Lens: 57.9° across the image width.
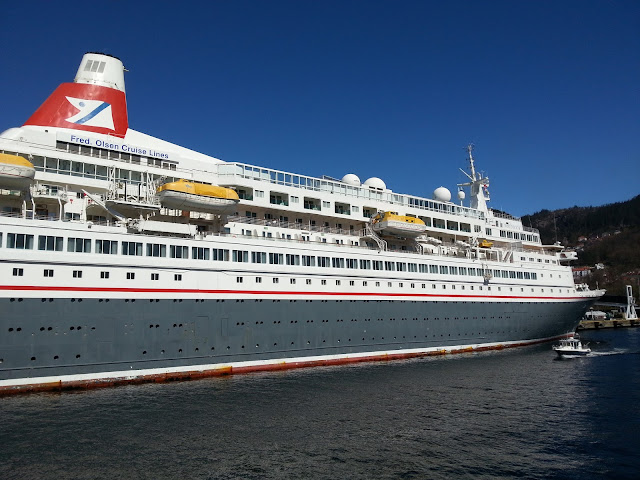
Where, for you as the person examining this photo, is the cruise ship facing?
facing away from the viewer and to the right of the viewer

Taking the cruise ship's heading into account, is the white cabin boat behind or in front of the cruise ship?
in front
